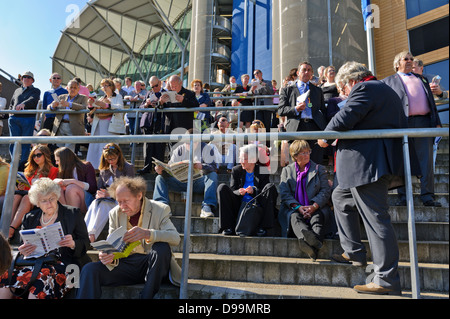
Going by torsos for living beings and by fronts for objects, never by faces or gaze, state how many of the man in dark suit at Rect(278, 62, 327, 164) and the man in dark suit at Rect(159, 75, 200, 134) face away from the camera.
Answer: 0

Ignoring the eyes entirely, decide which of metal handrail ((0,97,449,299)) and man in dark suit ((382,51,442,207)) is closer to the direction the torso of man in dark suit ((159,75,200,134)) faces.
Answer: the metal handrail

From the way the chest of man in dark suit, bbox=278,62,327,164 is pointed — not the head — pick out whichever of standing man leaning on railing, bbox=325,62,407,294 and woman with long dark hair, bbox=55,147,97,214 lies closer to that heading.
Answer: the standing man leaning on railing

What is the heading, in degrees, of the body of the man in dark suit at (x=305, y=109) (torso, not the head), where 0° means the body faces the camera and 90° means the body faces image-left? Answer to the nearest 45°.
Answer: approximately 0°

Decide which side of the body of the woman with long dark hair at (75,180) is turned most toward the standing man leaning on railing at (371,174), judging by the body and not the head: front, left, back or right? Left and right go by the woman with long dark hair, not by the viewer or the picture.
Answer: left

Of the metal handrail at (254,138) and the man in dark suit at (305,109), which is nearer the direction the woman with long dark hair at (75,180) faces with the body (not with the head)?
the metal handrail

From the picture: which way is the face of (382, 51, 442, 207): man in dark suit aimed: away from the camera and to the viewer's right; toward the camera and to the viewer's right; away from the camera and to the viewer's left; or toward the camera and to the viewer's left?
toward the camera and to the viewer's right

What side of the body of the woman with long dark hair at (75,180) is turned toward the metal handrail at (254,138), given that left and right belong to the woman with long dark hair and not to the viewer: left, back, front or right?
left

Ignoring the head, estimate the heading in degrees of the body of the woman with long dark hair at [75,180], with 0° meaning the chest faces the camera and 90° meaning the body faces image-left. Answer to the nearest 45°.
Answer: approximately 45°

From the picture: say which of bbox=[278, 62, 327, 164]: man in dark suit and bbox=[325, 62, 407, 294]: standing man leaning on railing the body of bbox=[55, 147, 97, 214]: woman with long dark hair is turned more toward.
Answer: the standing man leaning on railing

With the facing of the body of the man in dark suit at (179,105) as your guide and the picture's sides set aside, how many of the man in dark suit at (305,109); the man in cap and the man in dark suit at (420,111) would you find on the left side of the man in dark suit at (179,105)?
2

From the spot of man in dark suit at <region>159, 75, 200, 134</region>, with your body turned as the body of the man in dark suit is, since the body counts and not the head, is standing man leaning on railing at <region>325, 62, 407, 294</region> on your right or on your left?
on your left
